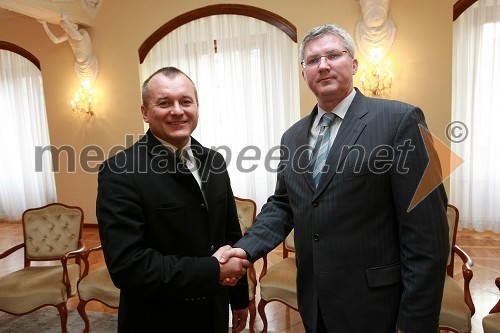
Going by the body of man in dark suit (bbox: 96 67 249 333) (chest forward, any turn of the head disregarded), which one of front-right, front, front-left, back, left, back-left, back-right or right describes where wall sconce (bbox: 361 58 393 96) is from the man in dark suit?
left

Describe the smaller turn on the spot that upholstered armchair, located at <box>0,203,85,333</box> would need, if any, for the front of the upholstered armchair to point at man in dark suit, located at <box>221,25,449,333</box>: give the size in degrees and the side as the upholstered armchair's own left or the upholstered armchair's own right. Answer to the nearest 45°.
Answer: approximately 45° to the upholstered armchair's own left

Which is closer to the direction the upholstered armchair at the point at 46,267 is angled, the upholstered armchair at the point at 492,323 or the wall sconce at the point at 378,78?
the upholstered armchair

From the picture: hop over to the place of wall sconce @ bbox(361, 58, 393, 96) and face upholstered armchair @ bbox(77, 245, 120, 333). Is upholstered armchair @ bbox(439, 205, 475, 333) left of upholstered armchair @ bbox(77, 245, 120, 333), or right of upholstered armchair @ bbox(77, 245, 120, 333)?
left

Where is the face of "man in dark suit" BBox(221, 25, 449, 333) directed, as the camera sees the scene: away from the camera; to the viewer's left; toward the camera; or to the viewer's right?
toward the camera

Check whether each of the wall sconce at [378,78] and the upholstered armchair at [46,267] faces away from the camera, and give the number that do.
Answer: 0

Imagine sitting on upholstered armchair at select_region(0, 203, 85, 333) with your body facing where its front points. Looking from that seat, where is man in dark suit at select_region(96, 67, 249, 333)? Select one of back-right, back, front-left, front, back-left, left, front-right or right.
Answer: front-left

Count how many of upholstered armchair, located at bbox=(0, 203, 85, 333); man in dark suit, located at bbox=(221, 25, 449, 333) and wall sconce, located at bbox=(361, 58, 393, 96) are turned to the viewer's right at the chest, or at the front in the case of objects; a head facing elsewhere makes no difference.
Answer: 0

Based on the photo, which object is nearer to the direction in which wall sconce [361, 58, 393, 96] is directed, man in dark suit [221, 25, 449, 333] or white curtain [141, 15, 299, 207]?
the man in dark suit

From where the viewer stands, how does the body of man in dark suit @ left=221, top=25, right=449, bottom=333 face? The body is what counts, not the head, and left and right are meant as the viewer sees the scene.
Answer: facing the viewer and to the left of the viewer

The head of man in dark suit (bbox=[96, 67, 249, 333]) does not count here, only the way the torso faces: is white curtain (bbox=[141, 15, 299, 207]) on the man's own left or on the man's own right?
on the man's own left

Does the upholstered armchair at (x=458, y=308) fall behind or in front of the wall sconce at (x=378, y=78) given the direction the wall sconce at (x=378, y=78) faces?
in front

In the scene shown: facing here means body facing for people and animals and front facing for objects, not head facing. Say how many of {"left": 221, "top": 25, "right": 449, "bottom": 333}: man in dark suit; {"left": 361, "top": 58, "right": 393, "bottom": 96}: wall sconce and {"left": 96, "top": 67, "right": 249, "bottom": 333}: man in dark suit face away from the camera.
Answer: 0

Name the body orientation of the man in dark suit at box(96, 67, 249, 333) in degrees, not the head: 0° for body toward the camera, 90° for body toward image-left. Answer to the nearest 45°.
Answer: approximately 315°

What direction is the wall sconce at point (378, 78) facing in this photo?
toward the camera
